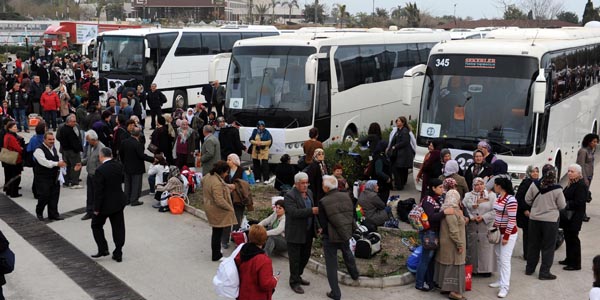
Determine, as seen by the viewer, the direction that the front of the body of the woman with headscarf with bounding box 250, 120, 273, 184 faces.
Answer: toward the camera

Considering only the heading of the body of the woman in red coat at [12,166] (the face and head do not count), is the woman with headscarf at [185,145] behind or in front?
in front

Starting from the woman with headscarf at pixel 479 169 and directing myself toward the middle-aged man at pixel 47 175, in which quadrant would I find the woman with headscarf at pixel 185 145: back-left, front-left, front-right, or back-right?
front-right

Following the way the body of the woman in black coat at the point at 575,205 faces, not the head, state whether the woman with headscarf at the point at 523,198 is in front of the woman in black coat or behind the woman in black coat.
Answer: in front

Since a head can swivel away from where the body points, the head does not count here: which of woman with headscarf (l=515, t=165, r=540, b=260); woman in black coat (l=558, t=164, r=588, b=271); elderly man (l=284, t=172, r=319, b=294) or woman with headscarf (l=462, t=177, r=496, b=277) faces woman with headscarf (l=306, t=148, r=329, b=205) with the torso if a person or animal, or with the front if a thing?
the woman in black coat

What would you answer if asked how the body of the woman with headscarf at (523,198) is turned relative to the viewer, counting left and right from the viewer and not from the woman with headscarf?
facing the viewer and to the right of the viewer

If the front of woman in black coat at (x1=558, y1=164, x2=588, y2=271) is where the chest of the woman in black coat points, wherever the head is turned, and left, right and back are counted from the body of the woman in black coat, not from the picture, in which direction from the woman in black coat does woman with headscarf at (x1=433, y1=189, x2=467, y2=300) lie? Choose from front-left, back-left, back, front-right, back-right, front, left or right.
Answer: front-left

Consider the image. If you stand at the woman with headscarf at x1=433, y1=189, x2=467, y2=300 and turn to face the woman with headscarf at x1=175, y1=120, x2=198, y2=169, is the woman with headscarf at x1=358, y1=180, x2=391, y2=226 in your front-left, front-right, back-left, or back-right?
front-right

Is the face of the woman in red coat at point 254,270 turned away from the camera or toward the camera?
away from the camera

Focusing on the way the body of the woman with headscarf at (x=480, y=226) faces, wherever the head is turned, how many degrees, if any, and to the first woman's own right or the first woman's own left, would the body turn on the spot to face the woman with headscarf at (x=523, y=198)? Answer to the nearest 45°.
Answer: approximately 135° to the first woman's own left

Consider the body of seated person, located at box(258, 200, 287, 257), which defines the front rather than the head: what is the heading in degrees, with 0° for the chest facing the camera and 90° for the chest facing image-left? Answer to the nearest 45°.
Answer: approximately 45°

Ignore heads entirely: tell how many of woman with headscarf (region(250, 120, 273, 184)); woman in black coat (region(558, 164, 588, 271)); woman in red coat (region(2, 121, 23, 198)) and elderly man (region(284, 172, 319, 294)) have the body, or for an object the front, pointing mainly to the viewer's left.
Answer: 1
